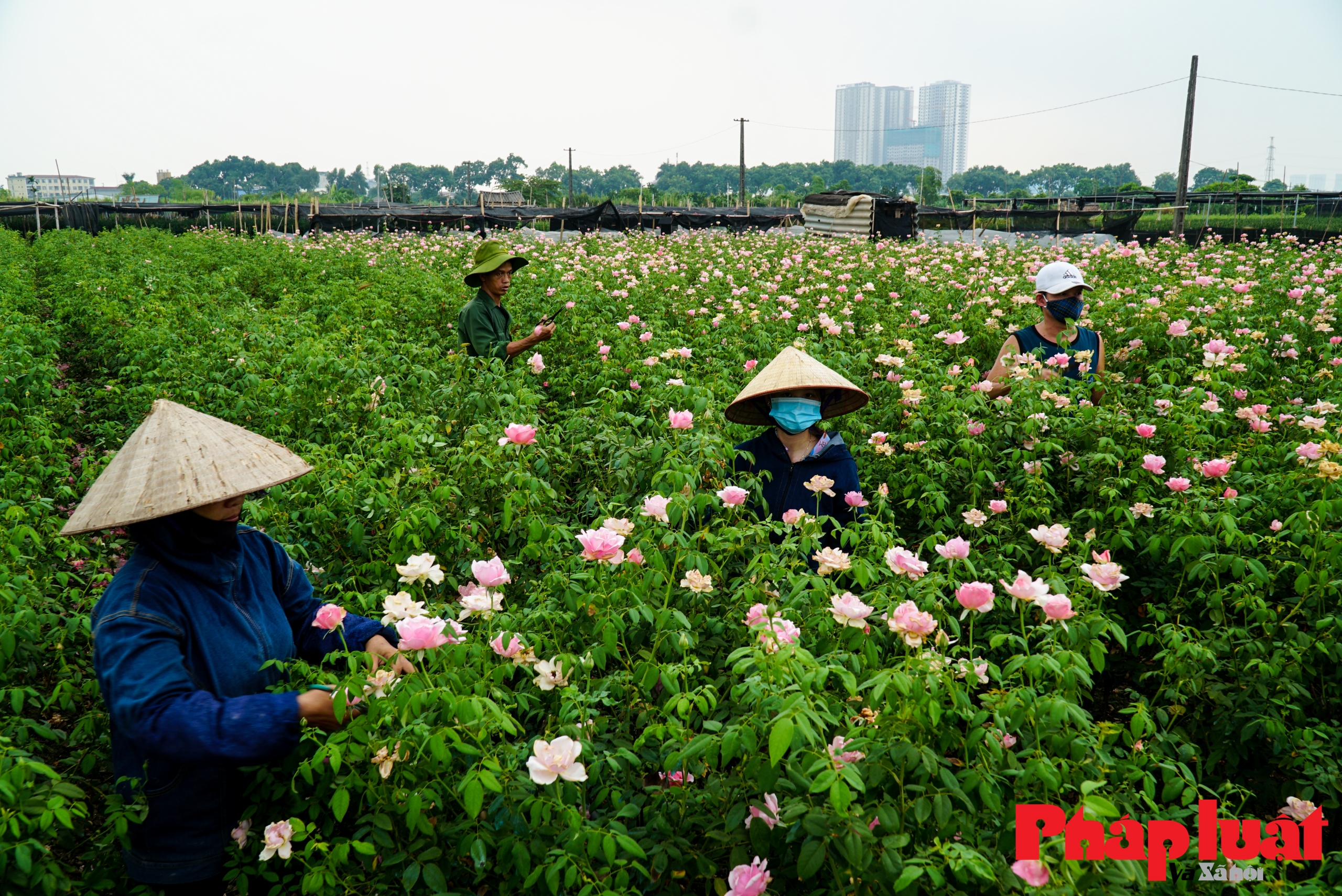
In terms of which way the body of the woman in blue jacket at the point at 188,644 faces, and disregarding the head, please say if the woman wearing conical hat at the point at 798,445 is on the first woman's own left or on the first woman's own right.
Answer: on the first woman's own left

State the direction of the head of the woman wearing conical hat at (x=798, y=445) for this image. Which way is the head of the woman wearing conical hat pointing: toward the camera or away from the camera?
toward the camera

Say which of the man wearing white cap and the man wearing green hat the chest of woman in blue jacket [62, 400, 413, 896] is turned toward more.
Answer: the man wearing white cap

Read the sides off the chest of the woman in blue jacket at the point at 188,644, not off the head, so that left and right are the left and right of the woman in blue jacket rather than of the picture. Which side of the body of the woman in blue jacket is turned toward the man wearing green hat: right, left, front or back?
left

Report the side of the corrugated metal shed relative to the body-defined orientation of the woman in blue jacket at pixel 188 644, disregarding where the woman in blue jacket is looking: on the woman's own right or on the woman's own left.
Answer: on the woman's own left

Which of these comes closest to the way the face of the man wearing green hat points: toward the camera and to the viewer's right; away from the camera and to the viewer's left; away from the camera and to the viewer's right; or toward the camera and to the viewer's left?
toward the camera and to the viewer's right
